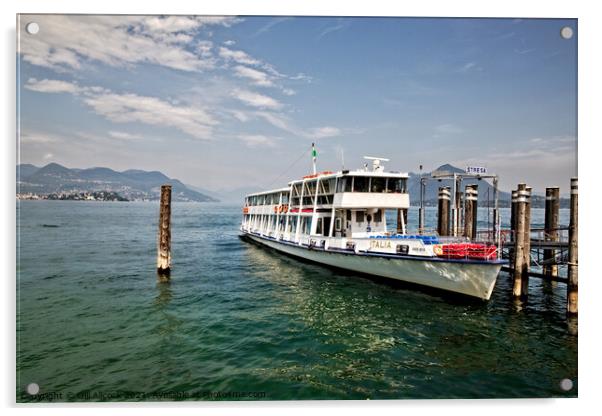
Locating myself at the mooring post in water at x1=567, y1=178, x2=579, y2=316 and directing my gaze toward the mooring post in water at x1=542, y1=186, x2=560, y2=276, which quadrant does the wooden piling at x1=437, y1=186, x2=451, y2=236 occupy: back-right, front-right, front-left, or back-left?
front-left

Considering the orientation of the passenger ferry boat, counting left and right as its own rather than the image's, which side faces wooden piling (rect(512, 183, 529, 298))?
front

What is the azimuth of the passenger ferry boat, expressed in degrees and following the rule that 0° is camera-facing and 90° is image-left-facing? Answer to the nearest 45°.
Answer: approximately 315°

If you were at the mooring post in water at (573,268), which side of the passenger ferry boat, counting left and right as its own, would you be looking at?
front

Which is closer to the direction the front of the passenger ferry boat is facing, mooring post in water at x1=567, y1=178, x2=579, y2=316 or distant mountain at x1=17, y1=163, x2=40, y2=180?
the mooring post in water

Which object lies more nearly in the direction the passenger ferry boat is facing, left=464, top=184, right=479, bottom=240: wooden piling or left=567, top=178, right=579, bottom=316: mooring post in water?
the mooring post in water

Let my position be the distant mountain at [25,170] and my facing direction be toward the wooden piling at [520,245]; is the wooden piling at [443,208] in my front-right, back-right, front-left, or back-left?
front-left

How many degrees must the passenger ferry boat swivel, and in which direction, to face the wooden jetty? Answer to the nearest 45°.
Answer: approximately 45° to its left
